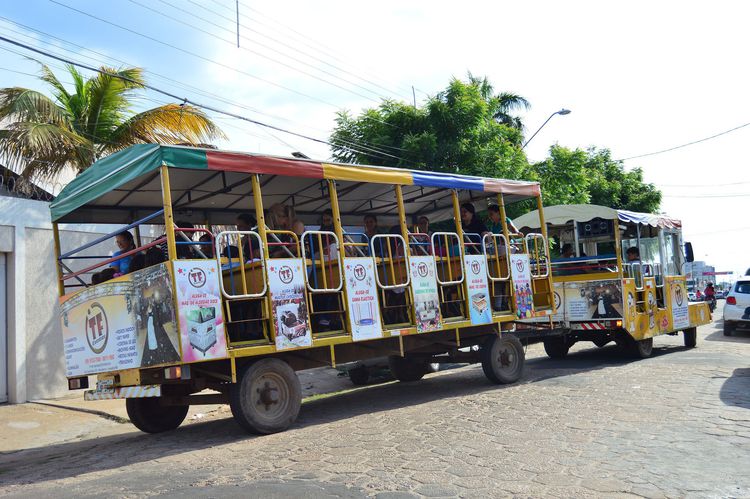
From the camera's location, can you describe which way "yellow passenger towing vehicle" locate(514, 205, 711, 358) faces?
facing away from the viewer and to the right of the viewer

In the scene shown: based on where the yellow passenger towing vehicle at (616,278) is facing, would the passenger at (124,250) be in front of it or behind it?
behind

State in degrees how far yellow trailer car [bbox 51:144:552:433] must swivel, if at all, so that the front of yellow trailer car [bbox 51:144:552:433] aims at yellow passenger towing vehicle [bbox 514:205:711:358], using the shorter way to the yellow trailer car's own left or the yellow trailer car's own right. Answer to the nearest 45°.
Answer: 0° — it already faces it

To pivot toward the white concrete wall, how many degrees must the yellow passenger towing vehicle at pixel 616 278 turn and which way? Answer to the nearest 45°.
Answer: approximately 180°

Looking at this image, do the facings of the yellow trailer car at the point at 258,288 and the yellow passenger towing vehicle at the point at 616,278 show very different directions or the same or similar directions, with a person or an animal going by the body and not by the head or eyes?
same or similar directions

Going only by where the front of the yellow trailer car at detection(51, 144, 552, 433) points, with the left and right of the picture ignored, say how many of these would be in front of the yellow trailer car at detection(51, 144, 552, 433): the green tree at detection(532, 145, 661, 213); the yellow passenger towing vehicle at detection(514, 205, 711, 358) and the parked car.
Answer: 3

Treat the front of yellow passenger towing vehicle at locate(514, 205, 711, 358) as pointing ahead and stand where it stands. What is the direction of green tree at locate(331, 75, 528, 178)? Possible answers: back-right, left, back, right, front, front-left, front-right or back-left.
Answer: left

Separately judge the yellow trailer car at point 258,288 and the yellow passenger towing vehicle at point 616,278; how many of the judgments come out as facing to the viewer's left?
0

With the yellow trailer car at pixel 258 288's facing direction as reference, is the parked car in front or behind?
in front

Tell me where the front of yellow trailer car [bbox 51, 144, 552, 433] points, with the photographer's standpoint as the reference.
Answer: facing away from the viewer and to the right of the viewer

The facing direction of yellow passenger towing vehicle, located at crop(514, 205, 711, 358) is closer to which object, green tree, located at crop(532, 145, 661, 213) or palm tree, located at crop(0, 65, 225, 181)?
the green tree

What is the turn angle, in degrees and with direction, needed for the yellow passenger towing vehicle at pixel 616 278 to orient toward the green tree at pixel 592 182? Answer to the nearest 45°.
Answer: approximately 45° to its left

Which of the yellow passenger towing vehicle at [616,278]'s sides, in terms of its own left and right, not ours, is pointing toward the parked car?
front

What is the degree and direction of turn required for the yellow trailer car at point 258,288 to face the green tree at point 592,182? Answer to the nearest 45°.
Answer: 0° — it already faces it
